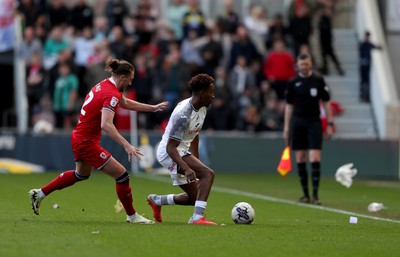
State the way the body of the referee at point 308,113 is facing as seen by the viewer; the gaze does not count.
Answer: toward the camera

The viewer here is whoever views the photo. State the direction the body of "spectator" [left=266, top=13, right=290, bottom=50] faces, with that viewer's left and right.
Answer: facing the viewer

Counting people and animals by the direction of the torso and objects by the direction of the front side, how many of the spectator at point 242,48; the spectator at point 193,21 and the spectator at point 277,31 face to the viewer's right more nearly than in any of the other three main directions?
0

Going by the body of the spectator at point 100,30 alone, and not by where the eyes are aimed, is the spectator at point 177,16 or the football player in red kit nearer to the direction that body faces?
the football player in red kit

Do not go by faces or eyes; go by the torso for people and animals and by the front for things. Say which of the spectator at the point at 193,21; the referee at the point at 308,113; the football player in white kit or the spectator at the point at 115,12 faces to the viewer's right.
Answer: the football player in white kit

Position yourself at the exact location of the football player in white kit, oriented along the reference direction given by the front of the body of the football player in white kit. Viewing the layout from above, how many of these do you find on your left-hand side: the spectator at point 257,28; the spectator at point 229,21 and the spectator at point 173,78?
3

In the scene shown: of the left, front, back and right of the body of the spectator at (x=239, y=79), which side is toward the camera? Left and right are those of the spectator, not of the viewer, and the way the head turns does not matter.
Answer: front

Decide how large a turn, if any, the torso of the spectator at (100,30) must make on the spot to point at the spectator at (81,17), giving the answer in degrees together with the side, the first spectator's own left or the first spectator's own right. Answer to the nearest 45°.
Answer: approximately 135° to the first spectator's own right

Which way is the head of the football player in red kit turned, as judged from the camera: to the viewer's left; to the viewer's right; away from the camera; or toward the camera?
to the viewer's right

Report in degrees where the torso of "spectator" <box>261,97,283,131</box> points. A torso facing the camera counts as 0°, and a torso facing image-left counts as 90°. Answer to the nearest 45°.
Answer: approximately 0°
